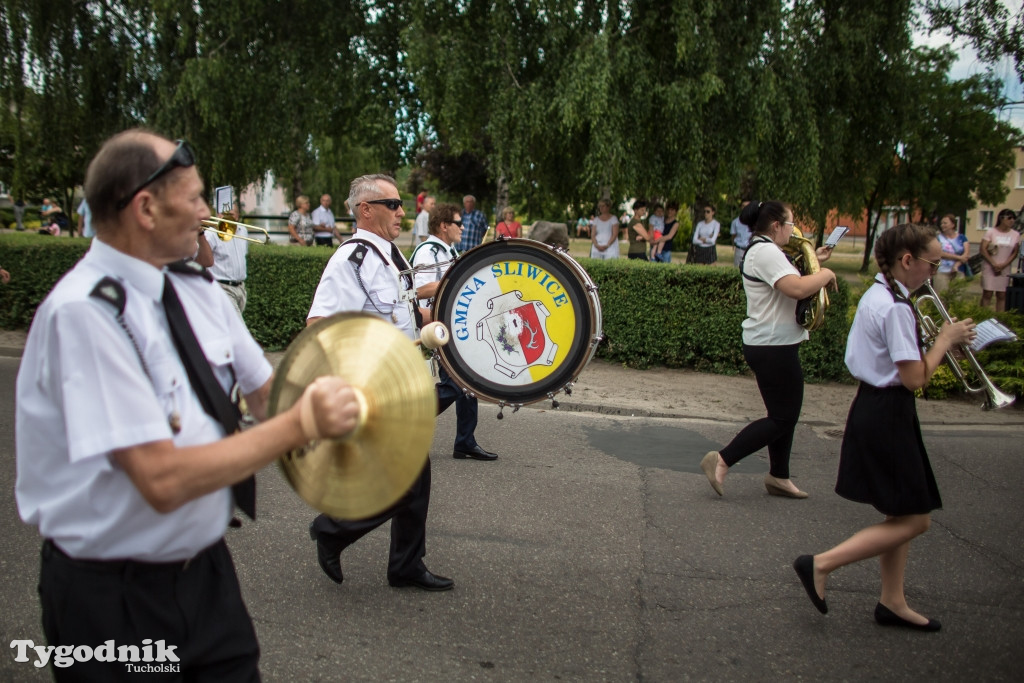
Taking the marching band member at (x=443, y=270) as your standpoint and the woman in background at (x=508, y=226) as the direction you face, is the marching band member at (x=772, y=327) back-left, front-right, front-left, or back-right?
back-right

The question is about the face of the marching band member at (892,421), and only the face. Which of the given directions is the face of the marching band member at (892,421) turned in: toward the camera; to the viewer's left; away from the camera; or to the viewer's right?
to the viewer's right

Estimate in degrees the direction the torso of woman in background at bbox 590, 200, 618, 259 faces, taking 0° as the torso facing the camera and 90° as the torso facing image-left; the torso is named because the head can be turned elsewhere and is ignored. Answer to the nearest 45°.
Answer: approximately 0°

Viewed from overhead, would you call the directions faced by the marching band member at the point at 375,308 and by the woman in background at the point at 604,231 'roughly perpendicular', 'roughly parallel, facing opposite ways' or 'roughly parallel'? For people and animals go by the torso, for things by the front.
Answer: roughly perpendicular

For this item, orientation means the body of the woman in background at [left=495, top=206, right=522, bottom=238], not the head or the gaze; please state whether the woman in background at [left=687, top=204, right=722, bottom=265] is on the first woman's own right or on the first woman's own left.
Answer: on the first woman's own left

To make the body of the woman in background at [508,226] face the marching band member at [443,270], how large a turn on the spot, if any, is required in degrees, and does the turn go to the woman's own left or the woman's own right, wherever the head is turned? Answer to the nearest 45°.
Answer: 0° — they already face them
